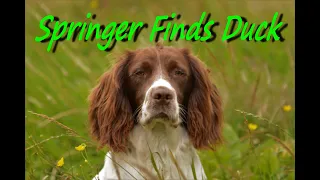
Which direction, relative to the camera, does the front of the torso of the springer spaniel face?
toward the camera
